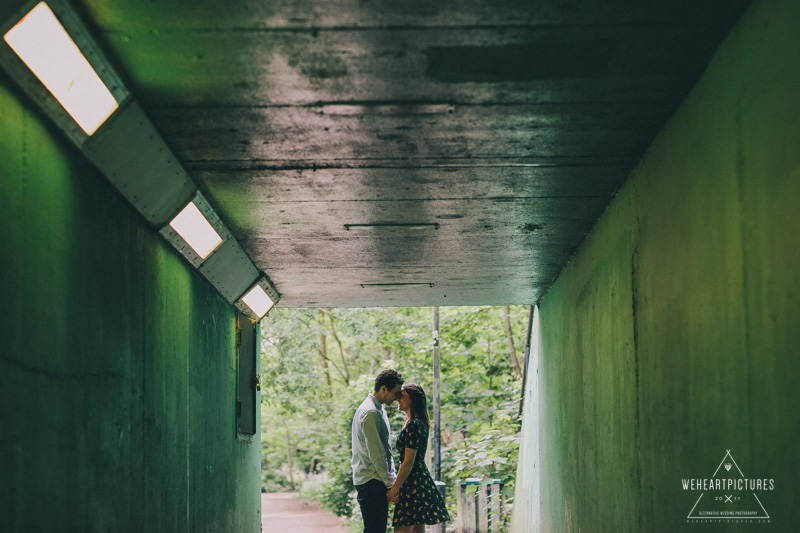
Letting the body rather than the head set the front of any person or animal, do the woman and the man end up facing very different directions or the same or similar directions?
very different directions

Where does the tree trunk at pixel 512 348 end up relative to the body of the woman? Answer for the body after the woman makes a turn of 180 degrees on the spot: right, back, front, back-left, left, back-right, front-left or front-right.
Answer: left

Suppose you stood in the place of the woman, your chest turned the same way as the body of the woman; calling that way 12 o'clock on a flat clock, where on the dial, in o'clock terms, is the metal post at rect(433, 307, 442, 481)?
The metal post is roughly at 3 o'clock from the woman.

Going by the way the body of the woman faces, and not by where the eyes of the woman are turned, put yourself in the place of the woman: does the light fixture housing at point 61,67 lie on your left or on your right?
on your left

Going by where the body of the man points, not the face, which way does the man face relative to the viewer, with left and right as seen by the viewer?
facing to the right of the viewer

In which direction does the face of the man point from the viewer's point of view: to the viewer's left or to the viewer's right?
to the viewer's right

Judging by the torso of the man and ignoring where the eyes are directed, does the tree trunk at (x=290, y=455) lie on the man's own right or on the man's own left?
on the man's own left

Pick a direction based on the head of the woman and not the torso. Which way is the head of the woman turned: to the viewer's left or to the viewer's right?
to the viewer's left

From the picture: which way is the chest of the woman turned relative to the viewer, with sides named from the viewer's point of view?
facing to the left of the viewer

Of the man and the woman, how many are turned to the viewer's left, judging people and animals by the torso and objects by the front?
1
